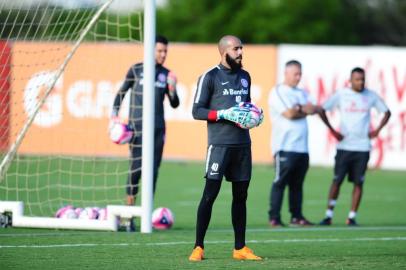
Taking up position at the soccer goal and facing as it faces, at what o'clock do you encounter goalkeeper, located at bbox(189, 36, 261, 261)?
The goalkeeper is roughly at 2 o'clock from the soccer goal.

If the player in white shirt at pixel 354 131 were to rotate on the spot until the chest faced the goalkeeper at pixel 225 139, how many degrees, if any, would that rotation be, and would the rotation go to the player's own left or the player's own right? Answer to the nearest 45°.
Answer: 0° — they already face them

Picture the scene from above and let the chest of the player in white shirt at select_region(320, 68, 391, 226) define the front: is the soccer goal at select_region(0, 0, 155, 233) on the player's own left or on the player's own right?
on the player's own right

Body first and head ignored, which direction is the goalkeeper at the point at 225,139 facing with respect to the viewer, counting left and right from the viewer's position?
facing the viewer and to the right of the viewer

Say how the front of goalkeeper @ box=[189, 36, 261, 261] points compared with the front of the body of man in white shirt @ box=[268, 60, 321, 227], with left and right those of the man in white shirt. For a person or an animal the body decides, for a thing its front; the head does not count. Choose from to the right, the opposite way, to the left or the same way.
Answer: the same way

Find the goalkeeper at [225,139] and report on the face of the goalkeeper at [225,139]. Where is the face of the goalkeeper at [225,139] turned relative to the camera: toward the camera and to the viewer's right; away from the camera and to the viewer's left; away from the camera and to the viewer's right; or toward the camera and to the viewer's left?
toward the camera and to the viewer's right

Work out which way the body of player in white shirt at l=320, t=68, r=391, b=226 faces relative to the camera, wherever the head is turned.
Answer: toward the camera

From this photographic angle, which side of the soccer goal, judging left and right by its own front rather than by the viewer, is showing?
right

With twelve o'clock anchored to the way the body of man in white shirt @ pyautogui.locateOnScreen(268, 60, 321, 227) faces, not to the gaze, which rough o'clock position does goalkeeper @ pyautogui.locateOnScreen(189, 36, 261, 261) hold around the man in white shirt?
The goalkeeper is roughly at 2 o'clock from the man in white shirt.

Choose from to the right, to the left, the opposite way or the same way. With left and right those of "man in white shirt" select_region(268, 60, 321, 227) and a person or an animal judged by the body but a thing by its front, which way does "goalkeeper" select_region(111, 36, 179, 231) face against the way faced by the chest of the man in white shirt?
the same way

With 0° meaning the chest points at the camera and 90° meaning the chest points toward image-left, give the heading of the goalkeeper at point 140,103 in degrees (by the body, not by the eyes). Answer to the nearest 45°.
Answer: approximately 315°
